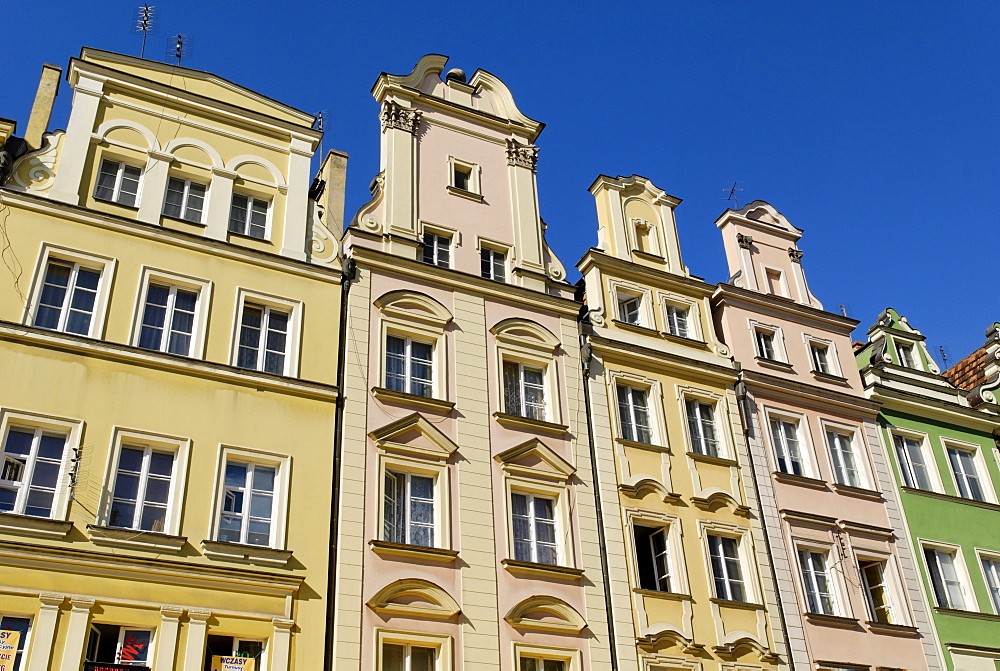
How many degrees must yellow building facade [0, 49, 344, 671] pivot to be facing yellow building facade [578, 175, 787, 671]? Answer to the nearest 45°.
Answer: approximately 90° to its left

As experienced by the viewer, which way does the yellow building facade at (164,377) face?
facing the viewer
